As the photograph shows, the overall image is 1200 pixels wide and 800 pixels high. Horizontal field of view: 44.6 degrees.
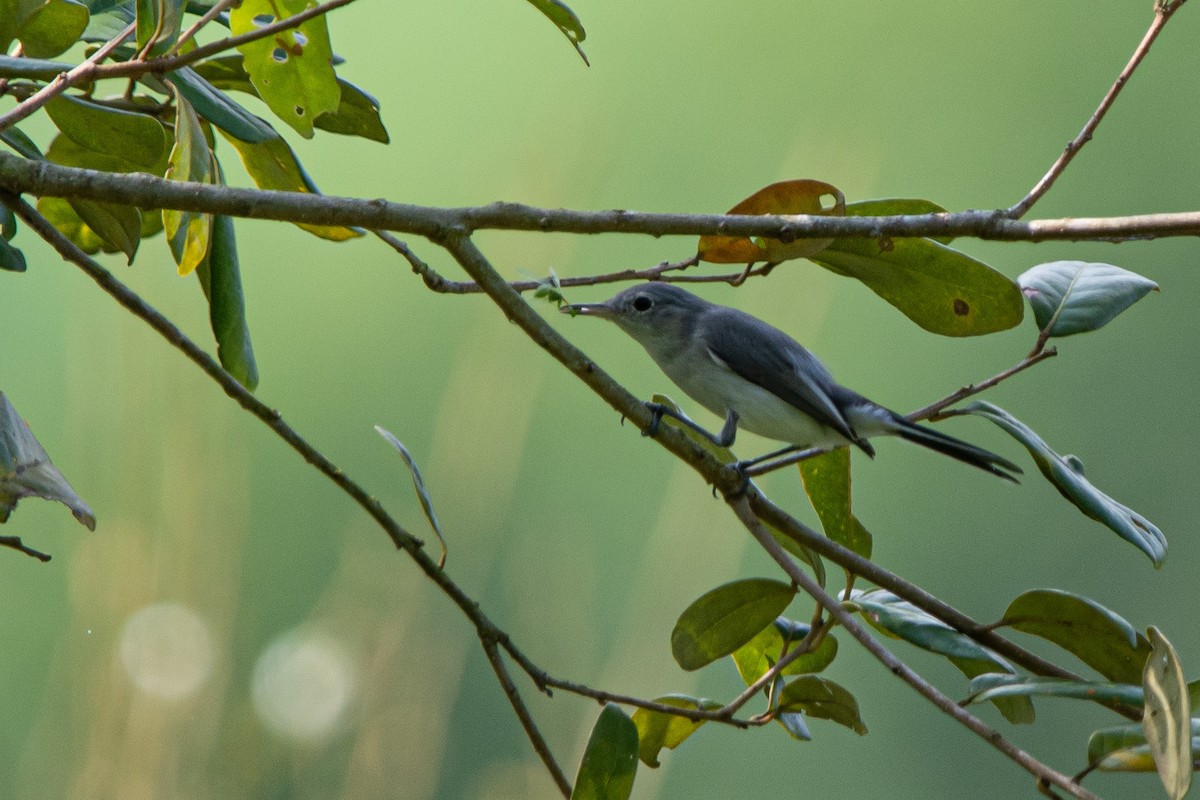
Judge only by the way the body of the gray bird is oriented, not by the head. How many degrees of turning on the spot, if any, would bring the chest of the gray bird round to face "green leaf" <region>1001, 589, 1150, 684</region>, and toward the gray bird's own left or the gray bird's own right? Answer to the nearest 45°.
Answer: approximately 135° to the gray bird's own left

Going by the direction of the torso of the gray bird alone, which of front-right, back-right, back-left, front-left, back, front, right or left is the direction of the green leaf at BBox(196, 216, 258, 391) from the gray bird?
front-left

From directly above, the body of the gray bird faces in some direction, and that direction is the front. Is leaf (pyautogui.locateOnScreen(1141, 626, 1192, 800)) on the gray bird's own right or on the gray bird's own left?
on the gray bird's own left

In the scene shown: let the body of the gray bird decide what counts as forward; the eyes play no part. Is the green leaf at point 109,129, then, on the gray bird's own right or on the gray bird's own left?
on the gray bird's own left

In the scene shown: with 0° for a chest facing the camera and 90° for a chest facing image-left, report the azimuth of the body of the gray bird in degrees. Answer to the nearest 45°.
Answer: approximately 90°
